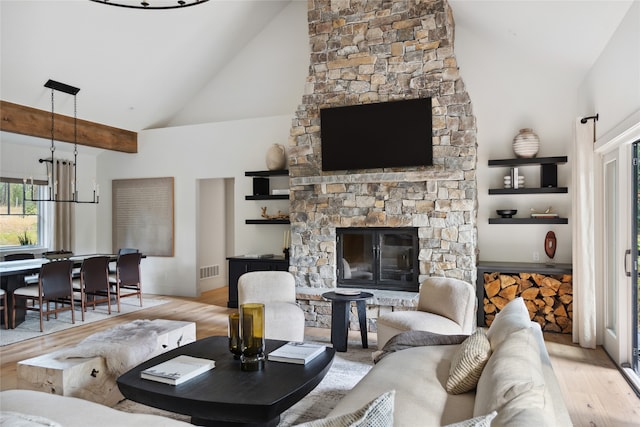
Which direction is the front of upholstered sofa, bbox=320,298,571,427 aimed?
to the viewer's left

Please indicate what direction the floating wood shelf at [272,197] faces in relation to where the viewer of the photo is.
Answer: facing the viewer

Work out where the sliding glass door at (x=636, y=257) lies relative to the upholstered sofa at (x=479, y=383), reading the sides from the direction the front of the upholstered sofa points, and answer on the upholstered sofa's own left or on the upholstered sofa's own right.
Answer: on the upholstered sofa's own right

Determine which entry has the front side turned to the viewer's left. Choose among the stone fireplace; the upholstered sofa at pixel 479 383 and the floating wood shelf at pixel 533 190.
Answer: the upholstered sofa

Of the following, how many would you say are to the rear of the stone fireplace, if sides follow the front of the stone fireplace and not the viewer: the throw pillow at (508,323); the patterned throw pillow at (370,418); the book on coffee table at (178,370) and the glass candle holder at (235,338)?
0

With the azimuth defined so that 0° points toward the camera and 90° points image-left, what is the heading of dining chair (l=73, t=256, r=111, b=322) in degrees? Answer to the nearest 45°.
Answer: approximately 135°

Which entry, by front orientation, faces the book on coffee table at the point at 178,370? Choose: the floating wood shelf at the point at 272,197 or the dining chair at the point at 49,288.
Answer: the floating wood shelf

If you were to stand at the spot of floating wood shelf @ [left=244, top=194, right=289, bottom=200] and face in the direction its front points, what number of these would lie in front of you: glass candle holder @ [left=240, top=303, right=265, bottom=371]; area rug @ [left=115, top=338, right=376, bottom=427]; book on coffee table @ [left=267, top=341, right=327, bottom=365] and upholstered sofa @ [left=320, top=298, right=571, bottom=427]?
4

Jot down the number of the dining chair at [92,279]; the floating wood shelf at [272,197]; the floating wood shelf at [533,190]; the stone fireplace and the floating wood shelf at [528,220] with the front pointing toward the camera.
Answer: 4

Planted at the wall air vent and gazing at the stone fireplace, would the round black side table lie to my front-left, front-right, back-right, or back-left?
front-right

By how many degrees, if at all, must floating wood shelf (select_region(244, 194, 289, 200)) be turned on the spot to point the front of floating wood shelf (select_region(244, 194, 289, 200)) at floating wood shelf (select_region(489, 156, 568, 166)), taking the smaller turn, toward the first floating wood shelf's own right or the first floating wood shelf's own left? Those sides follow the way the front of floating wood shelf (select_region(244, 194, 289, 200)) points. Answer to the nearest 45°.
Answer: approximately 45° to the first floating wood shelf's own left

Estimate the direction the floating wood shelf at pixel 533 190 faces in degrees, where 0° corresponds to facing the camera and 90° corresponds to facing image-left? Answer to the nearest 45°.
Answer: approximately 0°

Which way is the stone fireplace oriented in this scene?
toward the camera

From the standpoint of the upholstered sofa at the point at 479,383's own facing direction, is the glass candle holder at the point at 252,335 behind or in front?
in front

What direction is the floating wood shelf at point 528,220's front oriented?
toward the camera

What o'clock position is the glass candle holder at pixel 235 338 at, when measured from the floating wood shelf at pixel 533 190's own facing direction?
The glass candle holder is roughly at 1 o'clock from the floating wood shelf.

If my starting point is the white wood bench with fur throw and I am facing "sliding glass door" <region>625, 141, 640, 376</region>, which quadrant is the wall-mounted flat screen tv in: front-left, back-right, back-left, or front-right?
front-left

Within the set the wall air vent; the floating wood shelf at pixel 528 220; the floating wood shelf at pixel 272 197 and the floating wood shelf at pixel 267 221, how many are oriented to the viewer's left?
0

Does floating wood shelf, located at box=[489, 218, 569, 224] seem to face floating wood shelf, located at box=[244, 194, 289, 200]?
no

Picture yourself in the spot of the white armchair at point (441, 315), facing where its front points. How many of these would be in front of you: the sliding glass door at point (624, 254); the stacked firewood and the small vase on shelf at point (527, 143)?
0

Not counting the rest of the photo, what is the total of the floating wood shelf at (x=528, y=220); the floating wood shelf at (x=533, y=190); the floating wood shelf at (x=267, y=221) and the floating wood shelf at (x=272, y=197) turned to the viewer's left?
0
